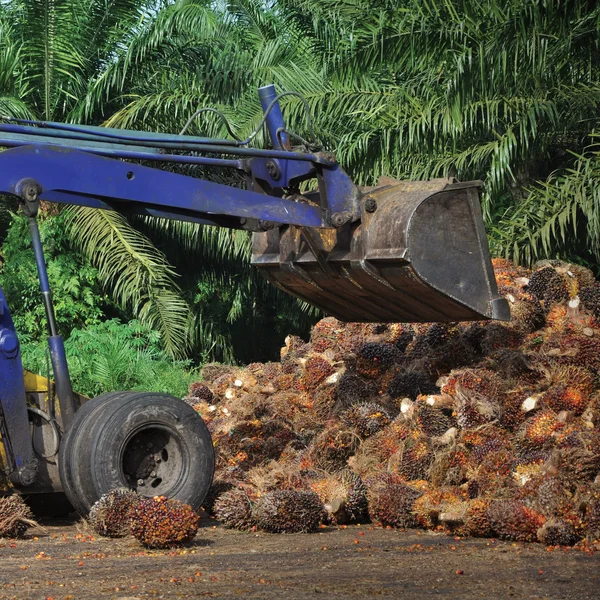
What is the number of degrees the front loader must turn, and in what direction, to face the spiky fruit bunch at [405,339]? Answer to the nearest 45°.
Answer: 0° — it already faces it

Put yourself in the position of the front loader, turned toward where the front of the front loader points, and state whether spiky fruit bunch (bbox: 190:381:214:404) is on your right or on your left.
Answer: on your left

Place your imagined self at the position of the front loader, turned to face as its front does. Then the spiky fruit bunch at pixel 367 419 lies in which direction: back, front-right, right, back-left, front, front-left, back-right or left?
front

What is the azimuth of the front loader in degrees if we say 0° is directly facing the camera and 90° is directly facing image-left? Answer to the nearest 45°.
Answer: approximately 225°

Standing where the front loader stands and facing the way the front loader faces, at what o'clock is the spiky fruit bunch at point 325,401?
The spiky fruit bunch is roughly at 11 o'clock from the front loader.

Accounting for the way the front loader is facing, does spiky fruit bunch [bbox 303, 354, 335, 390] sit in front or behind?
in front

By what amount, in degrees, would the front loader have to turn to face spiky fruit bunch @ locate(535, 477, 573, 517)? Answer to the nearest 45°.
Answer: approximately 45° to its right

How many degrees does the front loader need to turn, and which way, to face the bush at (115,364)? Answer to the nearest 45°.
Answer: approximately 45° to its left

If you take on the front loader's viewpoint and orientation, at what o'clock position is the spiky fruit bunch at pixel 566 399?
The spiky fruit bunch is roughly at 1 o'clock from the front loader.

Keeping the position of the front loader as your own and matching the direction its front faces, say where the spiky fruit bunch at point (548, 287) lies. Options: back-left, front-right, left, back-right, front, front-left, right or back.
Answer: front

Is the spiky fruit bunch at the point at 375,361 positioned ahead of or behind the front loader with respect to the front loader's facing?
ahead
